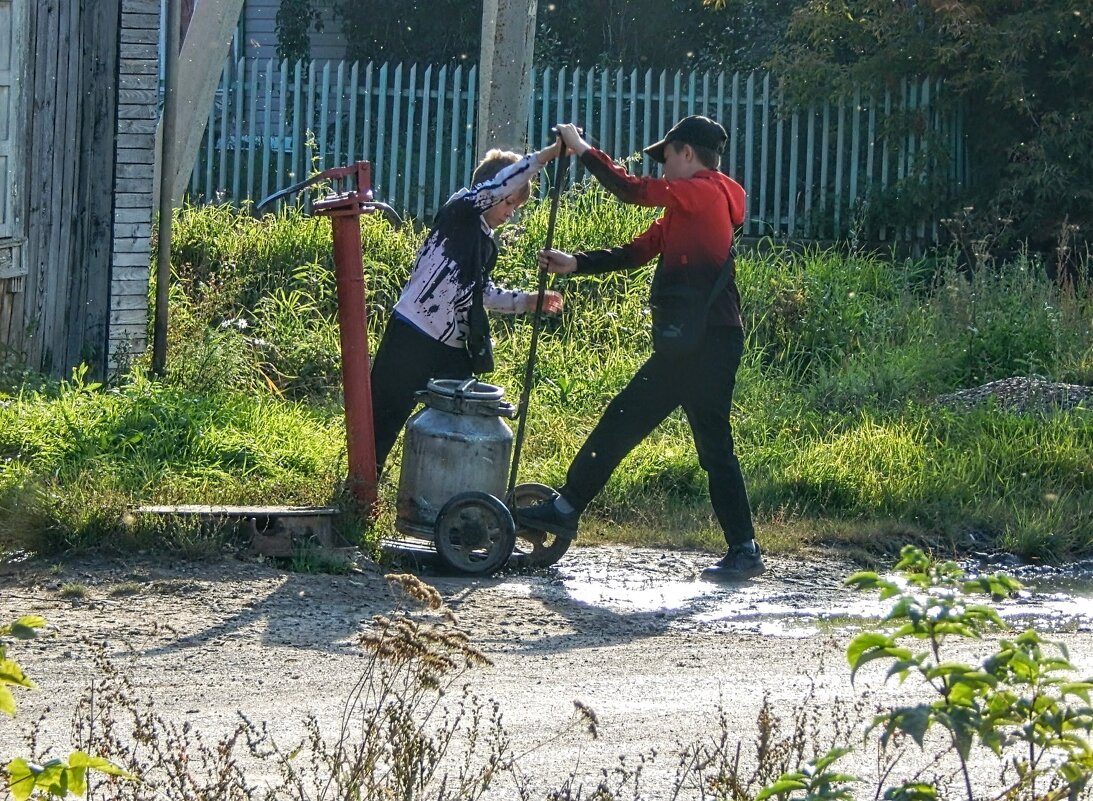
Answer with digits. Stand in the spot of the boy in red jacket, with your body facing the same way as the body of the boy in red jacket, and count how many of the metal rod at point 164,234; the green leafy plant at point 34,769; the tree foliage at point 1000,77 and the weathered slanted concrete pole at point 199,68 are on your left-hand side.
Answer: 1

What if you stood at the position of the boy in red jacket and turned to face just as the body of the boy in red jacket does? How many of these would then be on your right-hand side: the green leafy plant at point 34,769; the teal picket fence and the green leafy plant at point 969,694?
1

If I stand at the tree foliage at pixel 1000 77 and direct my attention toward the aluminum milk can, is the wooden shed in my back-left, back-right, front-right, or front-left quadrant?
front-right

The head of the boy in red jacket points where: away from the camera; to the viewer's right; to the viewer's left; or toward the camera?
to the viewer's left

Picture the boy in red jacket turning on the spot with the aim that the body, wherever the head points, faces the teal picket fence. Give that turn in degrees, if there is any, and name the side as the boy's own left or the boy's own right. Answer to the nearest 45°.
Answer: approximately 90° to the boy's own right

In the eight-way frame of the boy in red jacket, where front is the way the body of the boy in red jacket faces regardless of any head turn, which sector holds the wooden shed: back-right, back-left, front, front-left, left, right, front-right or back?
front-right

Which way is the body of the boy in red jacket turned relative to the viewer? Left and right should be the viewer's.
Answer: facing to the left of the viewer

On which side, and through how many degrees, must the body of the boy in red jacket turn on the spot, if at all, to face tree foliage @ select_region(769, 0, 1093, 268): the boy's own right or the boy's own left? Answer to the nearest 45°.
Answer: approximately 90° to the boy's own right

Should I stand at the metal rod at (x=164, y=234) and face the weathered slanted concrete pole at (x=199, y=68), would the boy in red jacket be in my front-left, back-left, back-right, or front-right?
back-right

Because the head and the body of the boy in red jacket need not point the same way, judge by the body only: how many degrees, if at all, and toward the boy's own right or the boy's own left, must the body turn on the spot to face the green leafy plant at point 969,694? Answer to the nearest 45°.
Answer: approximately 90° to the boy's own left

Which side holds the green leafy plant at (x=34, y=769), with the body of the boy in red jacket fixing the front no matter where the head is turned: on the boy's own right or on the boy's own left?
on the boy's own left

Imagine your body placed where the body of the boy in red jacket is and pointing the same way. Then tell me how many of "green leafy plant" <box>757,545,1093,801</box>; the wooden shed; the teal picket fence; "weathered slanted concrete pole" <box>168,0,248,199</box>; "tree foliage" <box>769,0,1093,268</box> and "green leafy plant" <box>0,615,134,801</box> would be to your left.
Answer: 2
